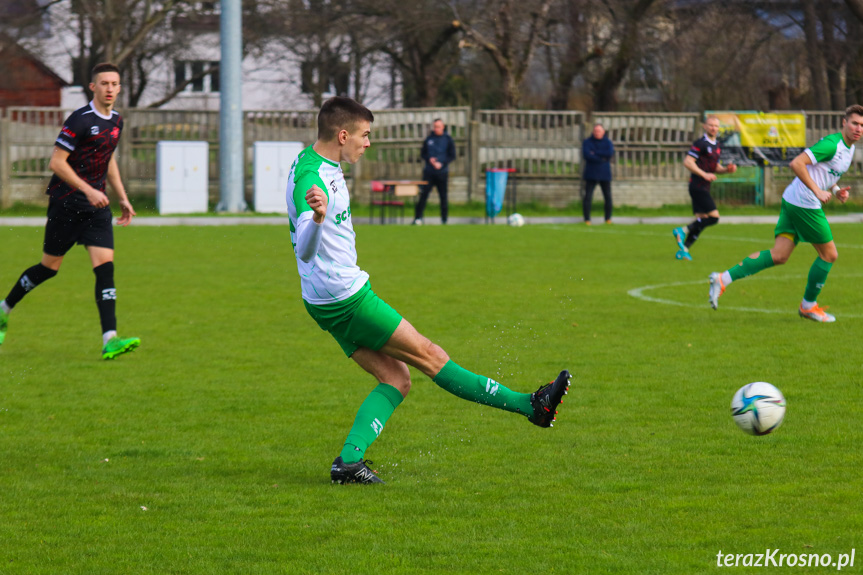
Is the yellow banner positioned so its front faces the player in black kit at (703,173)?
yes

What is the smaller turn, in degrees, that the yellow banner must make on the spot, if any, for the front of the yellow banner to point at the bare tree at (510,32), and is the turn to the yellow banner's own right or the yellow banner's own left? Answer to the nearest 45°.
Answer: approximately 135° to the yellow banner's own right

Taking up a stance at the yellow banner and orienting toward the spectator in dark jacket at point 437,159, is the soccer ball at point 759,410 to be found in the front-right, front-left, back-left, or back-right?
front-left

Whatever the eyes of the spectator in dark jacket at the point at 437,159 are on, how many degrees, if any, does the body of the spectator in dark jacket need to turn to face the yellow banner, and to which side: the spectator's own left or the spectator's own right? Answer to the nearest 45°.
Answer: approximately 135° to the spectator's own left

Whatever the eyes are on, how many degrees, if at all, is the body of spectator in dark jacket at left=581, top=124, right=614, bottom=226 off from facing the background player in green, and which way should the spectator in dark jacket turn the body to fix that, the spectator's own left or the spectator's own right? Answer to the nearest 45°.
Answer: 0° — they already face them

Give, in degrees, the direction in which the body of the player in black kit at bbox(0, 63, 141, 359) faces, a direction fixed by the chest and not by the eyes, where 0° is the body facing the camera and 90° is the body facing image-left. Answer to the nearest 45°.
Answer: approximately 315°

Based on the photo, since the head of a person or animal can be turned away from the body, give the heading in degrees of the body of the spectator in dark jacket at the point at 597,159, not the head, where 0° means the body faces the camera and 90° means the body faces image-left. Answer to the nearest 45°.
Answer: approximately 0°

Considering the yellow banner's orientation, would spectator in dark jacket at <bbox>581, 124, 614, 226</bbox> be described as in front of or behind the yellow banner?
in front

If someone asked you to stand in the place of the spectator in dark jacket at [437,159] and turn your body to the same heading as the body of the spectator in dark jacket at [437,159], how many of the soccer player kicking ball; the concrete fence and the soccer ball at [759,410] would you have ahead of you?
2

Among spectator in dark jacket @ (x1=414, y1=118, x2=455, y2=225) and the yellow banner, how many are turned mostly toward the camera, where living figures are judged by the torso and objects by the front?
2

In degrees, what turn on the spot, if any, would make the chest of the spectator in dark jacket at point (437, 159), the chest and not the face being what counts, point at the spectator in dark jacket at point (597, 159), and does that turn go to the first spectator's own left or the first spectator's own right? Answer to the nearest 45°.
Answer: approximately 90° to the first spectator's own left

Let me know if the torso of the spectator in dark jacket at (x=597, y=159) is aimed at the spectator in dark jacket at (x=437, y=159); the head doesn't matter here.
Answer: no

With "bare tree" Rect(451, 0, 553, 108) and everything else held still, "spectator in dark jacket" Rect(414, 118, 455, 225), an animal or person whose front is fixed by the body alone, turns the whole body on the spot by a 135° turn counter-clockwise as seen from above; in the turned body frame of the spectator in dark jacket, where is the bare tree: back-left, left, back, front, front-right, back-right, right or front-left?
front-left

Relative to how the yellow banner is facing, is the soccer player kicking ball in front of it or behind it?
in front

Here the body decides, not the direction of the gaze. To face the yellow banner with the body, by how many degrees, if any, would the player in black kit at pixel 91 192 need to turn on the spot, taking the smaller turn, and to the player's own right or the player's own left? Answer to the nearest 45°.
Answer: approximately 90° to the player's own left

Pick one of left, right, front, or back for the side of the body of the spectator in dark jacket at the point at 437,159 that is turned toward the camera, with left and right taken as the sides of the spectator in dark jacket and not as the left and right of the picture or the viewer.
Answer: front

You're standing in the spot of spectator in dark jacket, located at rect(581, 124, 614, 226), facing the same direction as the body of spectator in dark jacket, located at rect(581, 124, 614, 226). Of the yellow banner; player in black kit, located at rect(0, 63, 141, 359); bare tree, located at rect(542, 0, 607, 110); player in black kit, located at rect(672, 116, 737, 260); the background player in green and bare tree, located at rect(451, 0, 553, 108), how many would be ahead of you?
3

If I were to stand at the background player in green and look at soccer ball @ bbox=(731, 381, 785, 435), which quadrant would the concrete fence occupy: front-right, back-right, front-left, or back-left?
back-right
